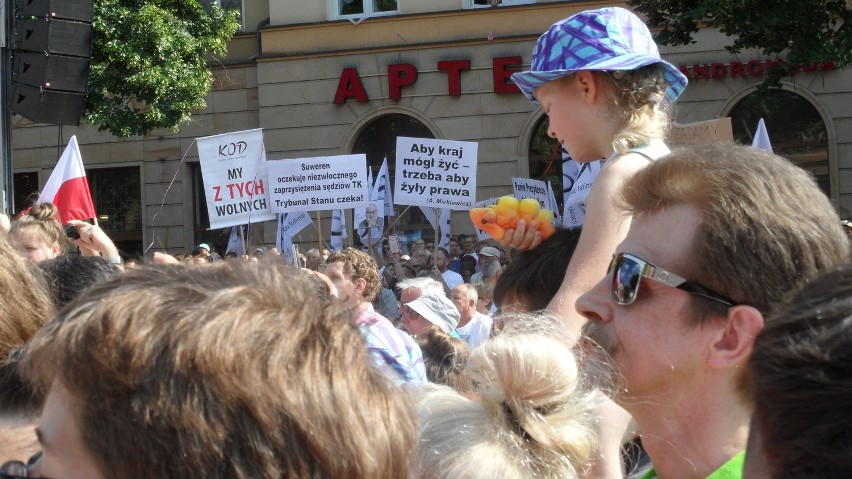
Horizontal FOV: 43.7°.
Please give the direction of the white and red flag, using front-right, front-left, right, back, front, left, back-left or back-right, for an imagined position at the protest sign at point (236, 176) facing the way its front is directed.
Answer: front-right

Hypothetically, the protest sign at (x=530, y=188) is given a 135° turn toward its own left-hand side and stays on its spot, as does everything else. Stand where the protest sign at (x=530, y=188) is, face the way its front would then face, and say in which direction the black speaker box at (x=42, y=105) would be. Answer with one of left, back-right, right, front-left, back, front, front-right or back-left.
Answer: back

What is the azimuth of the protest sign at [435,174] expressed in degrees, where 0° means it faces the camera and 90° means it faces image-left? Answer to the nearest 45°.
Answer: approximately 0°

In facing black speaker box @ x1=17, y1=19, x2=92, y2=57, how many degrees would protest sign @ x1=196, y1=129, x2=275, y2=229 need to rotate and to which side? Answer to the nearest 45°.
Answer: approximately 90° to its right

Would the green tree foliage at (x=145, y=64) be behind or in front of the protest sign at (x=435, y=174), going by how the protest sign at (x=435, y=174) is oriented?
behind

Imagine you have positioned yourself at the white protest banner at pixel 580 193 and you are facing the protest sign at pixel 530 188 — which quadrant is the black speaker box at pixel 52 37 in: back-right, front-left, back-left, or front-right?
front-left

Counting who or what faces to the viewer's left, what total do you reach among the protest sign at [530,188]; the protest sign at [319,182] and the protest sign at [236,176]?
0

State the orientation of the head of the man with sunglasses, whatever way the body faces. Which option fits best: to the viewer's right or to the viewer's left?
to the viewer's left

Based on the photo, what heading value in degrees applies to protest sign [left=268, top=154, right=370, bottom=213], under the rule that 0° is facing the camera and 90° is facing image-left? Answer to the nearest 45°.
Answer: approximately 0°

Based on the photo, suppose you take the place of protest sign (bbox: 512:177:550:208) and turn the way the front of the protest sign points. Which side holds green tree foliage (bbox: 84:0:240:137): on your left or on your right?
on your right

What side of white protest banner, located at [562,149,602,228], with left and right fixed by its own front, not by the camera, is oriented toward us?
front

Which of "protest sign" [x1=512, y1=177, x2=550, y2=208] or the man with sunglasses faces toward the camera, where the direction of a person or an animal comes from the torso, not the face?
the protest sign

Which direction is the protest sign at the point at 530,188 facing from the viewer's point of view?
toward the camera

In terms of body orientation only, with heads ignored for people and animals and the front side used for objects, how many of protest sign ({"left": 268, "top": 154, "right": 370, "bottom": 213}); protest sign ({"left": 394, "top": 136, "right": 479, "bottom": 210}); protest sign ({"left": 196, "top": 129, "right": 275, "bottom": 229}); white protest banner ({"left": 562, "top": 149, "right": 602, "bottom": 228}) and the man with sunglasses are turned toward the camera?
4

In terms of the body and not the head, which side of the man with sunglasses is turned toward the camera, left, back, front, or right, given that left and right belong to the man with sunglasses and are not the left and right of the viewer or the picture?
left
